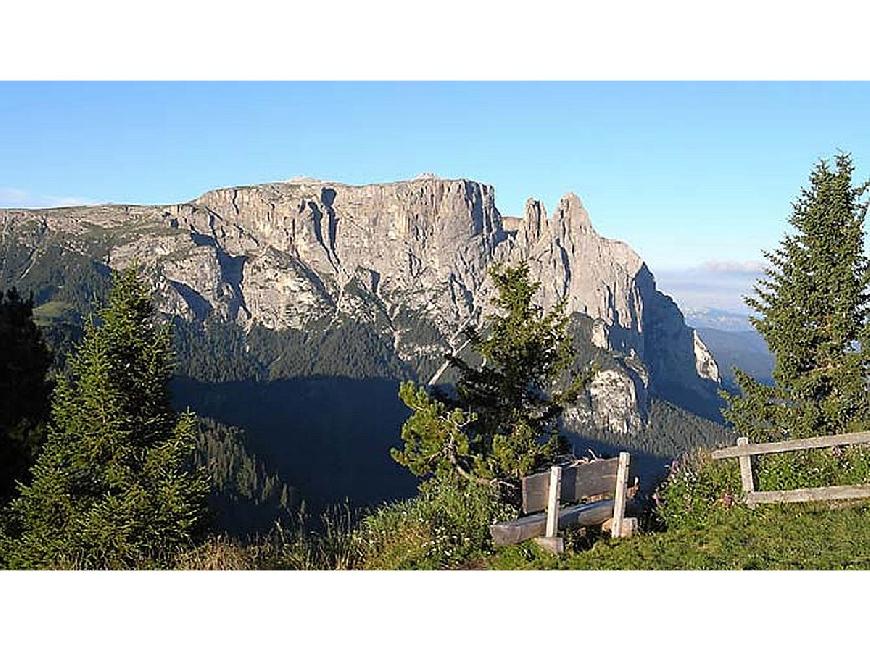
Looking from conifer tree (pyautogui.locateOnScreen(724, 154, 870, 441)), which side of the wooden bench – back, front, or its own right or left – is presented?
right

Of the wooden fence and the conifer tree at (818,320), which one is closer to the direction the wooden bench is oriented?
the conifer tree

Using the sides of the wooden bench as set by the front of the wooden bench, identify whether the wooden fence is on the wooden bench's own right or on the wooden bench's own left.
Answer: on the wooden bench's own right

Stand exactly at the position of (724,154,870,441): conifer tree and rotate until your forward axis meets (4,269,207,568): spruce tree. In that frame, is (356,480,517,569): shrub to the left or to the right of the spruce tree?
left

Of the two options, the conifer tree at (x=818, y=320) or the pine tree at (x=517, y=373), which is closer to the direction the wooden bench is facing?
the pine tree

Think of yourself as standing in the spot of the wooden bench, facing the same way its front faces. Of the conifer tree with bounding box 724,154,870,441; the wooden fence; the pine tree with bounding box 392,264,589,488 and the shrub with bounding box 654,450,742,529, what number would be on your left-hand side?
0

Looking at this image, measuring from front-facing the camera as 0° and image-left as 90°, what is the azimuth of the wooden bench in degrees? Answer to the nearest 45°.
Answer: approximately 135°

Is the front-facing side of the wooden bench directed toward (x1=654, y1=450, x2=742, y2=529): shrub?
no

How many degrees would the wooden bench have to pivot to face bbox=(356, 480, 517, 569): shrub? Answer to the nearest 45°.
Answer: approximately 45° to its left

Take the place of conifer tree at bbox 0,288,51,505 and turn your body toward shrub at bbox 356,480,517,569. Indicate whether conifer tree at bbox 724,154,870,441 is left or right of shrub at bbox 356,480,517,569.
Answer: left

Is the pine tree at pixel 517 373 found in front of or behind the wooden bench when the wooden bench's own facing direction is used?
in front

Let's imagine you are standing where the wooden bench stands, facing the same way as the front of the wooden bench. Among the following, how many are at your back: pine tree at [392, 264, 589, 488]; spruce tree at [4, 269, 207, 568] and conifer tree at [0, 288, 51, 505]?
0
